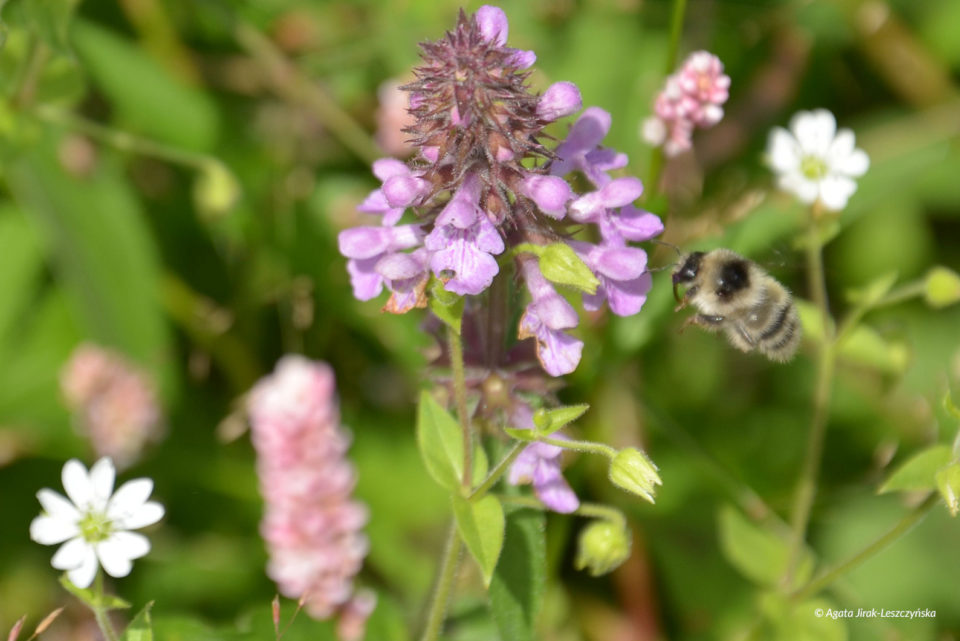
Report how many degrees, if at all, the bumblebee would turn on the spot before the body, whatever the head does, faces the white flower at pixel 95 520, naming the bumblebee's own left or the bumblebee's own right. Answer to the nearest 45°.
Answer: approximately 45° to the bumblebee's own left

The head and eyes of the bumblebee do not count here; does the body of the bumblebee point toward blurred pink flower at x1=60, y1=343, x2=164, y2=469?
yes

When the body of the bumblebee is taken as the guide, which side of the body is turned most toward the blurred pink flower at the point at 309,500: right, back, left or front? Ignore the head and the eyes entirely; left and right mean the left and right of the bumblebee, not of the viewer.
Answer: front

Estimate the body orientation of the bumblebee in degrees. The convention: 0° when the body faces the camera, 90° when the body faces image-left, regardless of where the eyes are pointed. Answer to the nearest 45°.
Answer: approximately 90°

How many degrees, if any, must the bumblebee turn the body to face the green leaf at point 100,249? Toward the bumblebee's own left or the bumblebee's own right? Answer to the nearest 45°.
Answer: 0° — it already faces it
